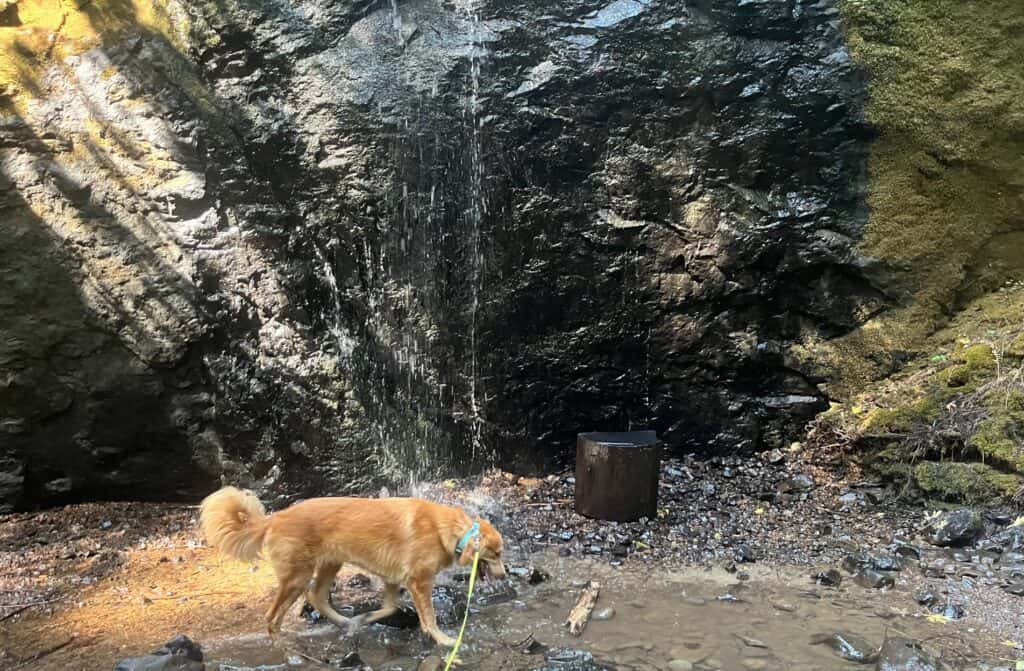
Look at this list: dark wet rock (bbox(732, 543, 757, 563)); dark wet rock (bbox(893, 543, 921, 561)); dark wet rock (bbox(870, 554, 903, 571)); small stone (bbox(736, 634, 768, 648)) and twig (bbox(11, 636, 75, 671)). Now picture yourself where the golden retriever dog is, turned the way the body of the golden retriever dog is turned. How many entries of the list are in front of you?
4

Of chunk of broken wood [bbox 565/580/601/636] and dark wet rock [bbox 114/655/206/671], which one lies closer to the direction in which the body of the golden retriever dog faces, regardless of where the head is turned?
the chunk of broken wood

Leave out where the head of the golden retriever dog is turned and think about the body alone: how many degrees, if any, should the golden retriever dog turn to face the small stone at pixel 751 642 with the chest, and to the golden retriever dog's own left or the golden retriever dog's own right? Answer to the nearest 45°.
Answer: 0° — it already faces it

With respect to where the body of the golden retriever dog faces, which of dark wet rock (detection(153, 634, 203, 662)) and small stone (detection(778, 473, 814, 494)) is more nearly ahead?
the small stone

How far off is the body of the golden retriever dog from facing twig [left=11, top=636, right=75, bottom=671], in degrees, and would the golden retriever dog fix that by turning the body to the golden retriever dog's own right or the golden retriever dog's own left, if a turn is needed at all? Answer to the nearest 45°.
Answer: approximately 180°

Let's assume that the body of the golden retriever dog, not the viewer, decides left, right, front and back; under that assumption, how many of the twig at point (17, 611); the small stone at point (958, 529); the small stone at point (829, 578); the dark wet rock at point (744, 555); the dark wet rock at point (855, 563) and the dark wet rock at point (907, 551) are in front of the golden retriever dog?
5

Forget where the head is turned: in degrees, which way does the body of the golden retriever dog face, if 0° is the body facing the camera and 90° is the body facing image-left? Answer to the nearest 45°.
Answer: approximately 270°

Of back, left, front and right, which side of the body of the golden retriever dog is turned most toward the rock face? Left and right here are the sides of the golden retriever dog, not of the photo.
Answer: left
